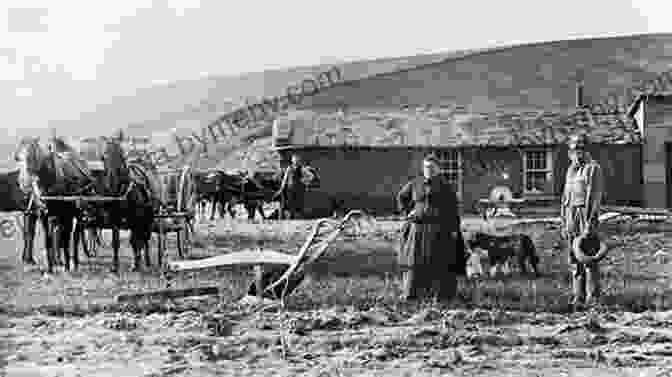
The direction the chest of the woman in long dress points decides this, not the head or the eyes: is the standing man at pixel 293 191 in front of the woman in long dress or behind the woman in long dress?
behind

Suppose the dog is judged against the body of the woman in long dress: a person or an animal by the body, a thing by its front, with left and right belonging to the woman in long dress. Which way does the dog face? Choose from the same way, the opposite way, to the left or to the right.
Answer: to the right

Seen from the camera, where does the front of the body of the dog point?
to the viewer's left

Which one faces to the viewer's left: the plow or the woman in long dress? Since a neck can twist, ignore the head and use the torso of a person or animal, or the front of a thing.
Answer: the plow

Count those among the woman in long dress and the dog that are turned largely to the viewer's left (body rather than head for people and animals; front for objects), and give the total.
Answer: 1

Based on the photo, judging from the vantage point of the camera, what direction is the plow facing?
facing to the left of the viewer

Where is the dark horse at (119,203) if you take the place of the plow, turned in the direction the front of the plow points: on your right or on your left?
on your right

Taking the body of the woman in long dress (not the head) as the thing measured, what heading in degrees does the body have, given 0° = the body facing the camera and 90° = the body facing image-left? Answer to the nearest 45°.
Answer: approximately 0°

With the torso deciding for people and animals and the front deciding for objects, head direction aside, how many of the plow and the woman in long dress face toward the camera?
1

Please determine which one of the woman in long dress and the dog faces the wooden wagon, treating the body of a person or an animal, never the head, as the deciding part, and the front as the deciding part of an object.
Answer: the dog

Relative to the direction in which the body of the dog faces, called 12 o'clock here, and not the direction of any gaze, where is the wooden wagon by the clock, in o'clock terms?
The wooden wagon is roughly at 12 o'clock from the dog.

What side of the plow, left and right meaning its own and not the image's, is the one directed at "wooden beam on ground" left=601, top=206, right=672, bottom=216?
back

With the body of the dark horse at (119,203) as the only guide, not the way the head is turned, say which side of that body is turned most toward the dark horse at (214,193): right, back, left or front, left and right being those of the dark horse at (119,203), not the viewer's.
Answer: back

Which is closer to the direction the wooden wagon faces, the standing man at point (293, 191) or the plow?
the plow
